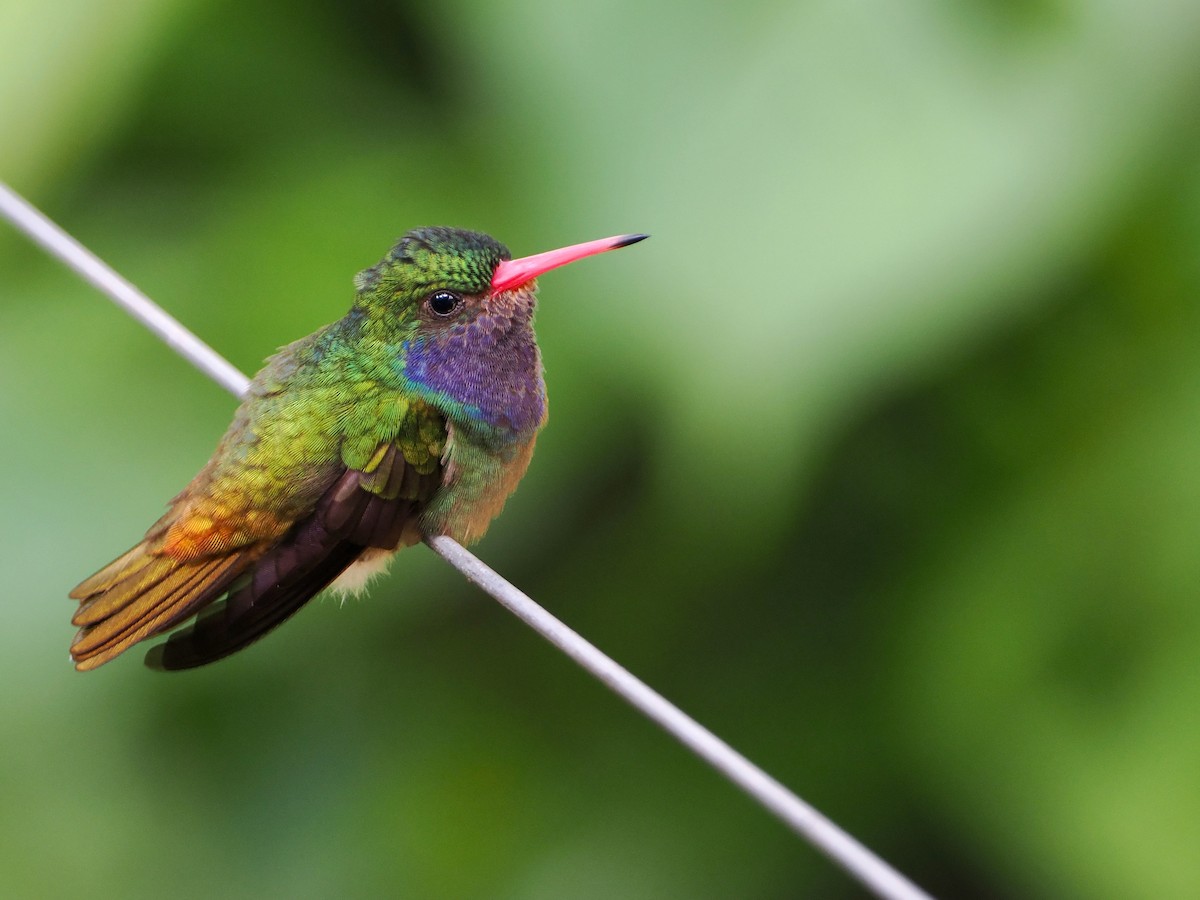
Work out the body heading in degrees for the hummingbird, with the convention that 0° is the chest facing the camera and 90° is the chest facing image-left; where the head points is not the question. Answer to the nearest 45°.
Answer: approximately 270°
